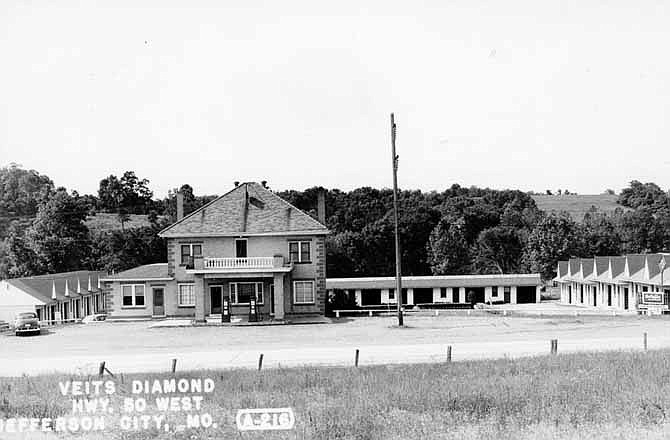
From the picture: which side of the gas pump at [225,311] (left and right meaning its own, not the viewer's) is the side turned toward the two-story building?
back

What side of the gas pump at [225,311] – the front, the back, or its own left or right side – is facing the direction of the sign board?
left

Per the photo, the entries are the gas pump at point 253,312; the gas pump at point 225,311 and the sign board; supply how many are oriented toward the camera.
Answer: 3

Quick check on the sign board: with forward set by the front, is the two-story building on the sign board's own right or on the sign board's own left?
on the sign board's own right

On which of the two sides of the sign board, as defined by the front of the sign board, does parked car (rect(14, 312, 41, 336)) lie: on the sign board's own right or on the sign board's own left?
on the sign board's own right

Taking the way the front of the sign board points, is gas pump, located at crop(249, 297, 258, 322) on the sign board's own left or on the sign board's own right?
on the sign board's own right

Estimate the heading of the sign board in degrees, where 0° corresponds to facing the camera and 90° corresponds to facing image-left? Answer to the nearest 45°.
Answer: approximately 0°

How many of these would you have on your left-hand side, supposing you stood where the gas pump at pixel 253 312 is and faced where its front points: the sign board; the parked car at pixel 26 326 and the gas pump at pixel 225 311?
1
